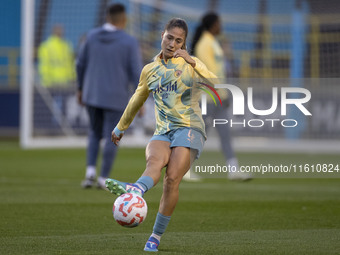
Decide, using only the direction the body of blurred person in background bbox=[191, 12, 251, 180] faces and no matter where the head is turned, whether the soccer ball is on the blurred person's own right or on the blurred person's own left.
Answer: on the blurred person's own right

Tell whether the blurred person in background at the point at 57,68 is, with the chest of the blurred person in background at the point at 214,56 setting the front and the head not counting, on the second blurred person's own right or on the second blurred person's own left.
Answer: on the second blurred person's own left
